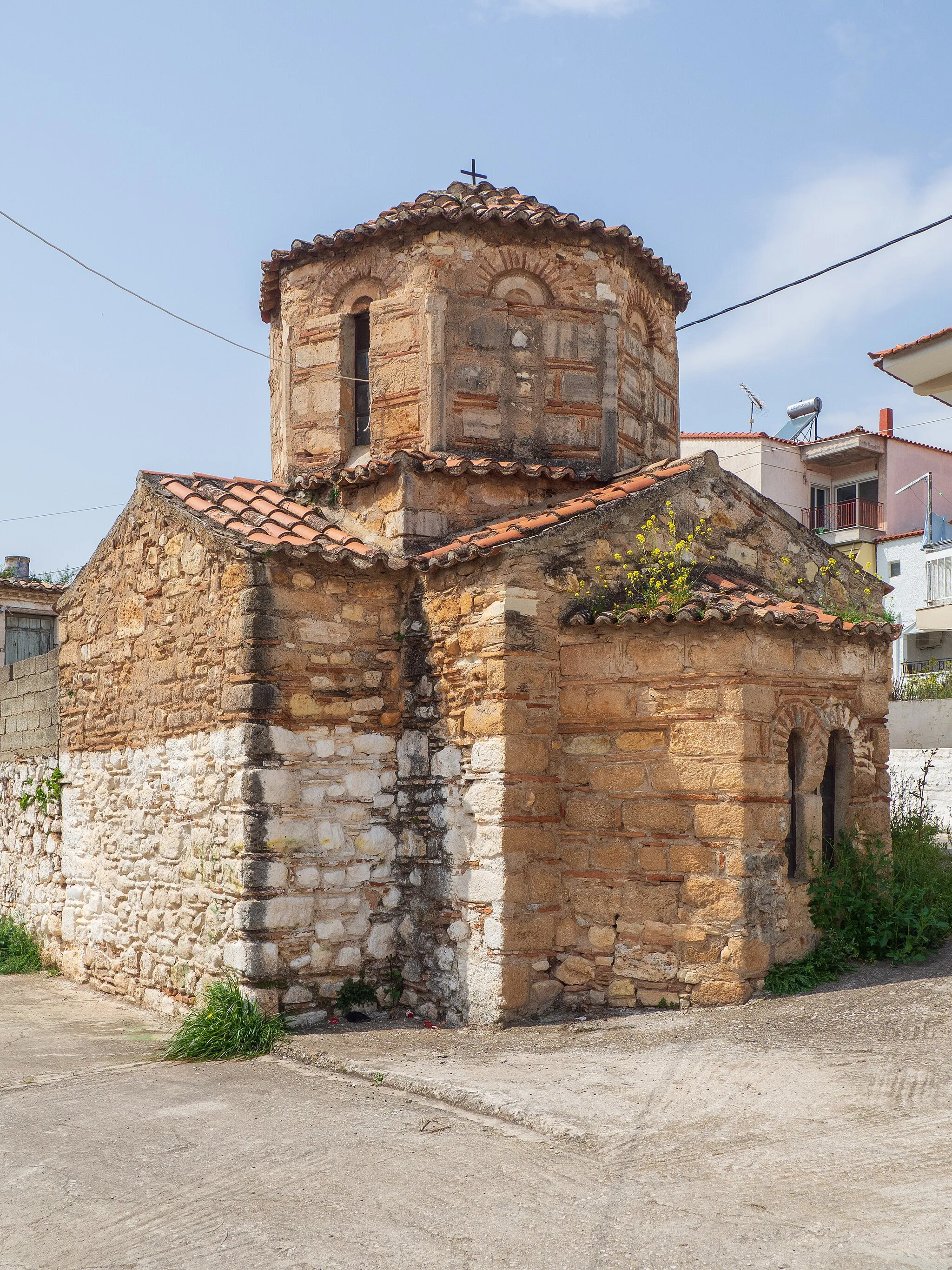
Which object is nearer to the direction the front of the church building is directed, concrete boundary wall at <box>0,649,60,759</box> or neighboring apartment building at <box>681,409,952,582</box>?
the concrete boundary wall

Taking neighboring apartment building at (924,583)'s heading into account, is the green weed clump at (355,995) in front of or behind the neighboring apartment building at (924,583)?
in front

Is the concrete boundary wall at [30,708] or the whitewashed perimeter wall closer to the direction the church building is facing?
the concrete boundary wall

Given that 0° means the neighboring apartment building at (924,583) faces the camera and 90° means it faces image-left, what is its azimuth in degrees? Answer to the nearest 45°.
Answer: approximately 45°

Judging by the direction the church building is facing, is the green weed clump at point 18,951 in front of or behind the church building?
in front

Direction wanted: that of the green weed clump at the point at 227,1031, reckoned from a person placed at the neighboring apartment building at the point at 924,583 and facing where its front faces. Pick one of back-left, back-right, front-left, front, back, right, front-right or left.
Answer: front-left
